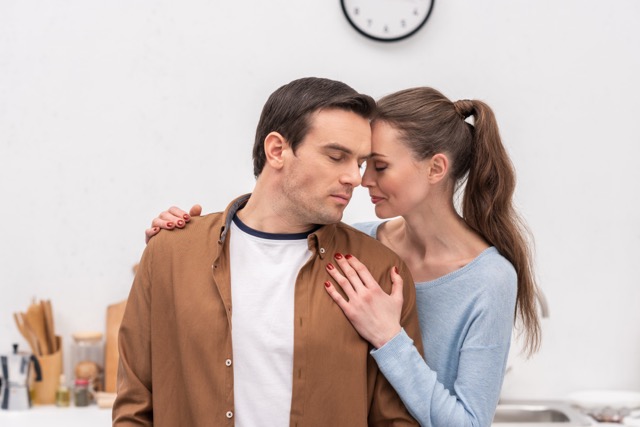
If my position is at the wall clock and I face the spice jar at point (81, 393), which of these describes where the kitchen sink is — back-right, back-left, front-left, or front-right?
back-left

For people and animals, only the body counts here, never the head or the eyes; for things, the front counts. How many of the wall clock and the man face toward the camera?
2

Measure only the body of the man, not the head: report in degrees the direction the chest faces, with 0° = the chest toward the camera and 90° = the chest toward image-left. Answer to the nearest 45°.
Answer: approximately 0°

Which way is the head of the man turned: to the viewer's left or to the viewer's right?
to the viewer's right

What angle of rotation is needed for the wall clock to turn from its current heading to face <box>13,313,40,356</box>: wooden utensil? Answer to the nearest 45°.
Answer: approximately 90° to its right

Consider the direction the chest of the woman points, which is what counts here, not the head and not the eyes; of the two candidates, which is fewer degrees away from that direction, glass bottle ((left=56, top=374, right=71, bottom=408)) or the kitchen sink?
the glass bottle

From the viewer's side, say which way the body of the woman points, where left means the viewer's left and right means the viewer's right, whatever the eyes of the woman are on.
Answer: facing the viewer and to the left of the viewer

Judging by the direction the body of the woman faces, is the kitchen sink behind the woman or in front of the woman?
behind

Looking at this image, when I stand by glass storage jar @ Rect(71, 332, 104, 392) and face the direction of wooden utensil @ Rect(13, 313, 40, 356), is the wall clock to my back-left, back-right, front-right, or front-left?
back-right

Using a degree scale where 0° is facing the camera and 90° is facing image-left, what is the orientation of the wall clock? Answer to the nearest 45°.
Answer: approximately 0°
